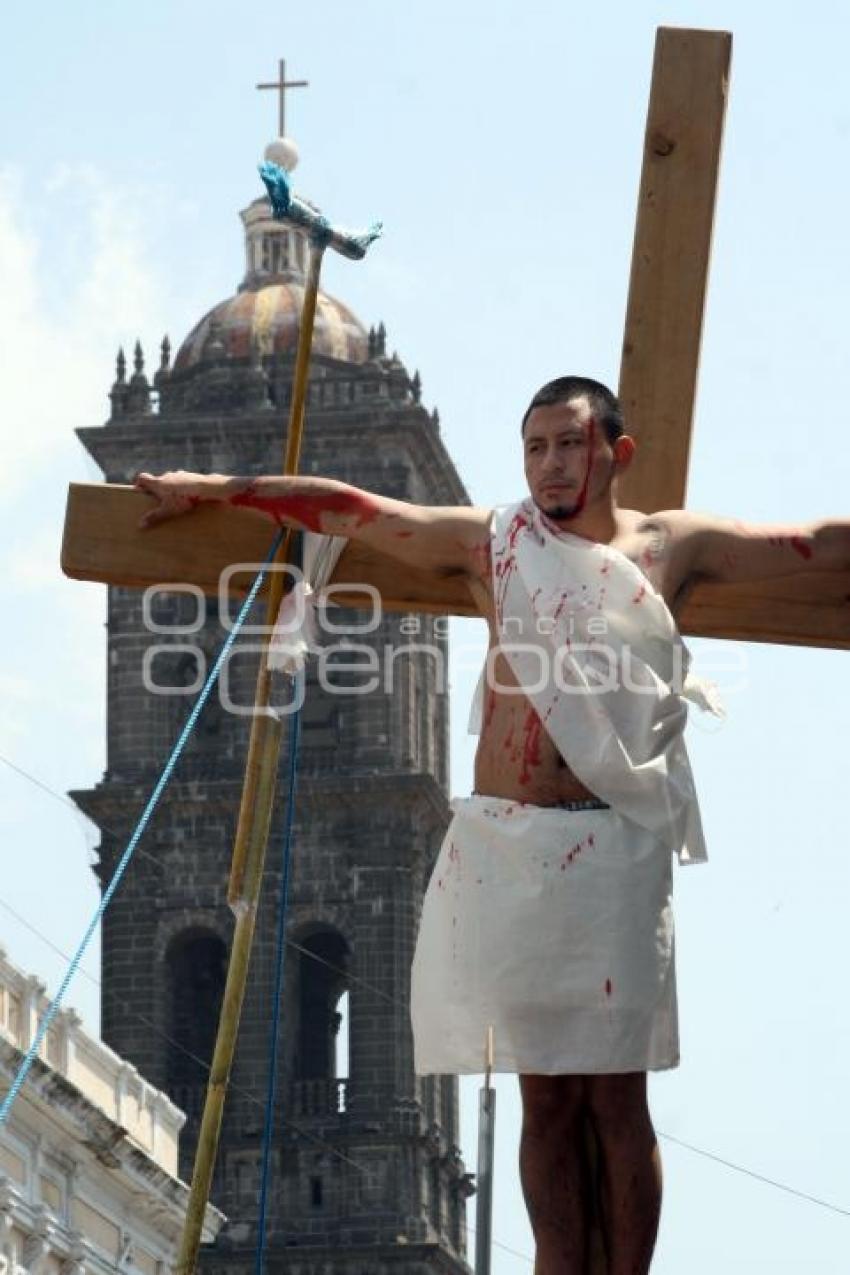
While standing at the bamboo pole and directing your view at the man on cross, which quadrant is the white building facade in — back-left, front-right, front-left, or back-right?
back-left

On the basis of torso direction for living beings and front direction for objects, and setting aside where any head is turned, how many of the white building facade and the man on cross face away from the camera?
0

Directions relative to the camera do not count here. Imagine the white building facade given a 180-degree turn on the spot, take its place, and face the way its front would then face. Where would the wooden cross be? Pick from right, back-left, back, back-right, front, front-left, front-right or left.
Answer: back-left

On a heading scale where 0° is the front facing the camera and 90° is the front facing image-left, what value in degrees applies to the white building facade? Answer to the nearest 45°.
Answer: approximately 315°

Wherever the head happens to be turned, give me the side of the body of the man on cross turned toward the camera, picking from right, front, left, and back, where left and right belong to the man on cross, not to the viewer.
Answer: front

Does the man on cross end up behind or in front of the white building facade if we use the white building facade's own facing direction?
in front

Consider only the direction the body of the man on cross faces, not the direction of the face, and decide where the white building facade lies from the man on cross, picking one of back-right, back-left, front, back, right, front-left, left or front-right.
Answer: back
